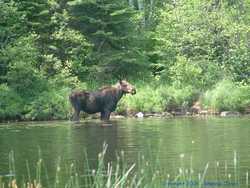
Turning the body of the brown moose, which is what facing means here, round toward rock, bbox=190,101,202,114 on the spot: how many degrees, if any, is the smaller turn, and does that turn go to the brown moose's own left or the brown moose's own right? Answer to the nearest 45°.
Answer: approximately 45° to the brown moose's own left

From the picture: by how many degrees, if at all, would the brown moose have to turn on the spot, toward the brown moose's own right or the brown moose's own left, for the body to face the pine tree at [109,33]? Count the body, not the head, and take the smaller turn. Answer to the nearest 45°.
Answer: approximately 90° to the brown moose's own left

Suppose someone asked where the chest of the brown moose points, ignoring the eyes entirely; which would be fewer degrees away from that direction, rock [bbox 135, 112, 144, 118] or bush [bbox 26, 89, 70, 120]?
the rock

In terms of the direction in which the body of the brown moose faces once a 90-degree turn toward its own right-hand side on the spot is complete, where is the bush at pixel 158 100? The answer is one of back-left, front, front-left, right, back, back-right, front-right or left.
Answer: back-left

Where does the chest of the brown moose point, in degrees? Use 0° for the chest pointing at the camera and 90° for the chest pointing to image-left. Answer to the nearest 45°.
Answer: approximately 270°

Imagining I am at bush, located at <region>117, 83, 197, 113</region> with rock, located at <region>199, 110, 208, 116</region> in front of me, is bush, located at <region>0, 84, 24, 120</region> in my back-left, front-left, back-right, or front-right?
back-right

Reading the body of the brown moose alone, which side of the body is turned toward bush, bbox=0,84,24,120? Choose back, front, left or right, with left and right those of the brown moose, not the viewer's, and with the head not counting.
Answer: back

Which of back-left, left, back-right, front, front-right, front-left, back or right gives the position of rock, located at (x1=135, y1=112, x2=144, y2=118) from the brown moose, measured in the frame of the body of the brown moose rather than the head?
front-left

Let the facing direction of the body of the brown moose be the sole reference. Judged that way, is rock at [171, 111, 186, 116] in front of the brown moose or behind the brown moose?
in front
